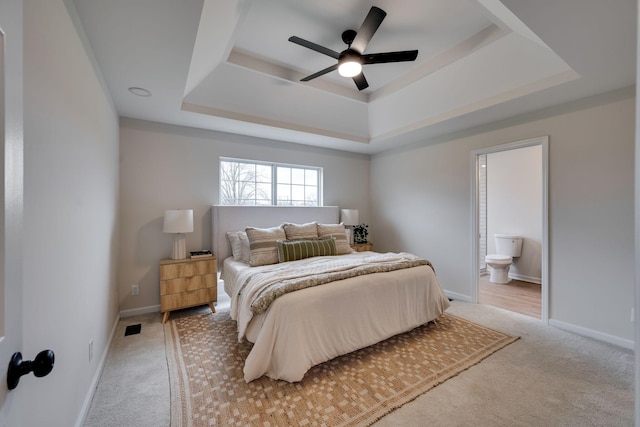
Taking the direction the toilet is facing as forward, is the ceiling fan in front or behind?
in front

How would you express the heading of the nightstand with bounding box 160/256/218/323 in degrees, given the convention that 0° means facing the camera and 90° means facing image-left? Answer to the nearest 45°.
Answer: approximately 315°

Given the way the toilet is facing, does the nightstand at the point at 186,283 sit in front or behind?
in front

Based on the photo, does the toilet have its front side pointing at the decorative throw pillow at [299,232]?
yes

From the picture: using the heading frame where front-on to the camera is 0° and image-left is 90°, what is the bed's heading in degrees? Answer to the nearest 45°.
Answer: approximately 315°

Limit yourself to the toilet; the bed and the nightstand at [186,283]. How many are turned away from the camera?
0

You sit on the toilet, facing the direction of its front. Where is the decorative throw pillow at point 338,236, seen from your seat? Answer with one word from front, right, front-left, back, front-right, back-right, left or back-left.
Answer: front

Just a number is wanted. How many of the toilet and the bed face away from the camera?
0

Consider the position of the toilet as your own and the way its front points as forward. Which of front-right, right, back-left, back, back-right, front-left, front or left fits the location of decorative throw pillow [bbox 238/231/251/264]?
front

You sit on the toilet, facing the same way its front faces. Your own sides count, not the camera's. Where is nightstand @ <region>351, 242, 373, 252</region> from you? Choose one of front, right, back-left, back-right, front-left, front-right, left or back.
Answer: front

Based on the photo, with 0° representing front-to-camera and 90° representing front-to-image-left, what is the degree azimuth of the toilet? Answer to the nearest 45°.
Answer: approximately 45°

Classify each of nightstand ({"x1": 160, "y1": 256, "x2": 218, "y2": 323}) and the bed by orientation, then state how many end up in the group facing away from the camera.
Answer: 0

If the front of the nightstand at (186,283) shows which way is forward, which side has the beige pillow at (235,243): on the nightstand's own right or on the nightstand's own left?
on the nightstand's own left

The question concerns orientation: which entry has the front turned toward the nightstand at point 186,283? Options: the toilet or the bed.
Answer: the toilet

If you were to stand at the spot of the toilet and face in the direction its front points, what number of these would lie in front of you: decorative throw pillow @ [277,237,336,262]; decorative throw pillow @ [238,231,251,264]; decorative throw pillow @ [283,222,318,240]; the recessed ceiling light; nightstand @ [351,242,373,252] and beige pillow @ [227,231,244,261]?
6
